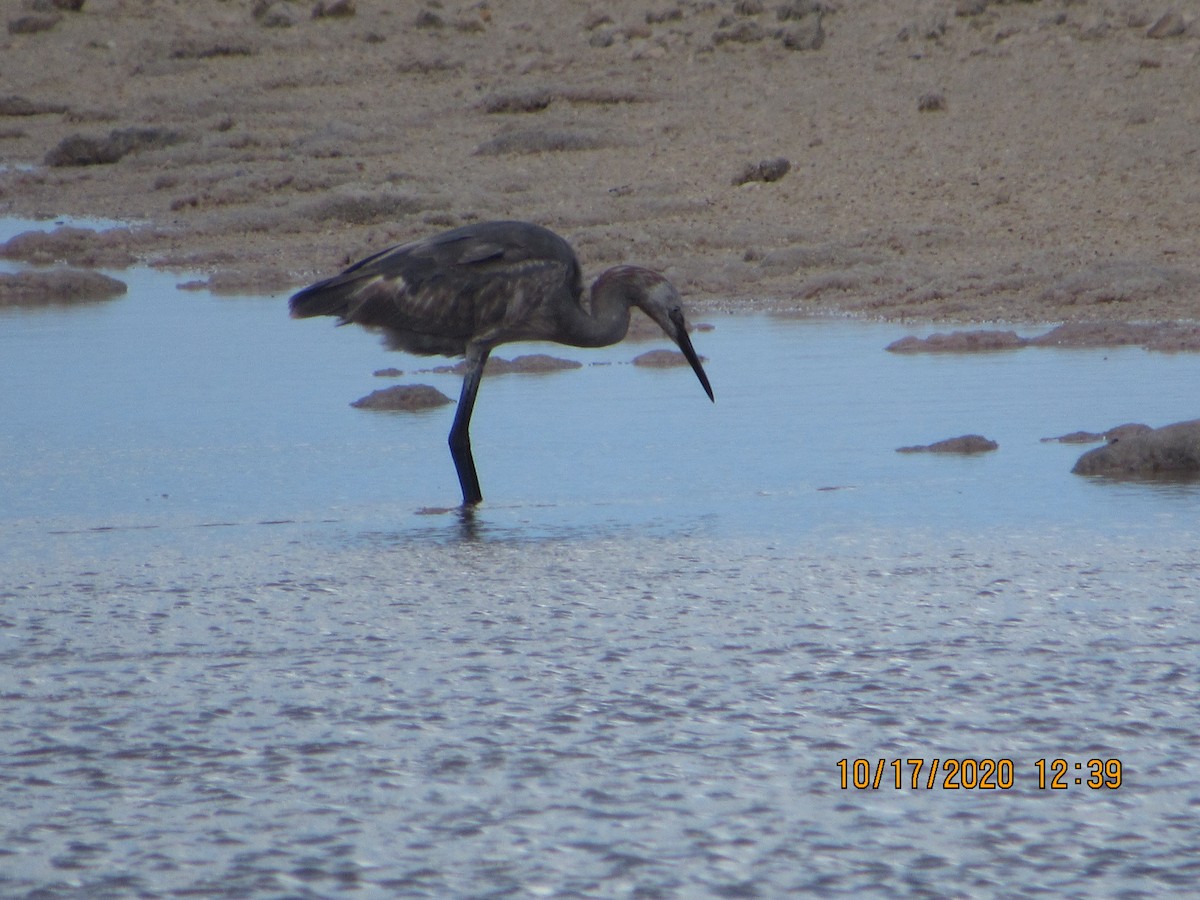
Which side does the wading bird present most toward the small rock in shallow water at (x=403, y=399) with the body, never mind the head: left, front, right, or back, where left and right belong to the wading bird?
left

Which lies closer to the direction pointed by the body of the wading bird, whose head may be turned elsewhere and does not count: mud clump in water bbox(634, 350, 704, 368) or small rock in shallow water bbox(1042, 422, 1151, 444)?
the small rock in shallow water

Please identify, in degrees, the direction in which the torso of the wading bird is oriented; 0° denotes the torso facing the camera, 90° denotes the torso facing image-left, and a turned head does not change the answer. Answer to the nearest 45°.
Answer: approximately 270°

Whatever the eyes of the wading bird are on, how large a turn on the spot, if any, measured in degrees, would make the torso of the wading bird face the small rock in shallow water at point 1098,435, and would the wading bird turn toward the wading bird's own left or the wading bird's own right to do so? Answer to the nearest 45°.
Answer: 0° — it already faces it

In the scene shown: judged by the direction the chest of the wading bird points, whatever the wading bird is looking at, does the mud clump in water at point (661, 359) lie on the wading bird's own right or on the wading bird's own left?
on the wading bird's own left

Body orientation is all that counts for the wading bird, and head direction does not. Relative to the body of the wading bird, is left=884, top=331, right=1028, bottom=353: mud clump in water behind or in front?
in front

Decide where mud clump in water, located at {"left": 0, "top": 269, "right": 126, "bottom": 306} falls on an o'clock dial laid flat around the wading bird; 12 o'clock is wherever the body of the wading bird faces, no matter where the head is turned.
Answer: The mud clump in water is roughly at 8 o'clock from the wading bird.

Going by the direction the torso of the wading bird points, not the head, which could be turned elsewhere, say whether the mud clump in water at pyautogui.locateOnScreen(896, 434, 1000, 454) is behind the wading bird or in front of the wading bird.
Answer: in front
